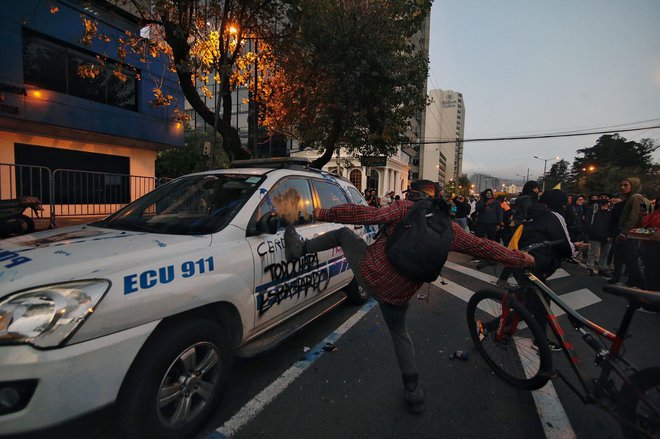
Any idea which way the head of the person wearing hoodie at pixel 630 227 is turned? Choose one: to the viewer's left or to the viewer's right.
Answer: to the viewer's left

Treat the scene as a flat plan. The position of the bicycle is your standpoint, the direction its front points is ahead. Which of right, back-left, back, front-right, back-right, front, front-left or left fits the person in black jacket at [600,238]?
front-right

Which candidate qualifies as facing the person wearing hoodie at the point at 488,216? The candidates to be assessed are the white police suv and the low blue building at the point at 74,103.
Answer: the low blue building

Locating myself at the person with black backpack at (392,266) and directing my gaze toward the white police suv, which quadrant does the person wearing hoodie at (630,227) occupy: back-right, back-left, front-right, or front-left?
back-right

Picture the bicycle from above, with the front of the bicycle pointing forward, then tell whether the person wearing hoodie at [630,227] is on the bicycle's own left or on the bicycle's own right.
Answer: on the bicycle's own right

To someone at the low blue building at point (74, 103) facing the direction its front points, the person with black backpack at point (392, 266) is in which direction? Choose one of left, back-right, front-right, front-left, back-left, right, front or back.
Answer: front-right

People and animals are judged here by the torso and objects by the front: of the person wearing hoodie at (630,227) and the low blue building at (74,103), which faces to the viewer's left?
the person wearing hoodie

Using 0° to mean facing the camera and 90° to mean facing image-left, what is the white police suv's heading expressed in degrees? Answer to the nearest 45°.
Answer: approximately 45°

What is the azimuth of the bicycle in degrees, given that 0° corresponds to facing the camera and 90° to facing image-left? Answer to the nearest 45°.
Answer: approximately 135°
